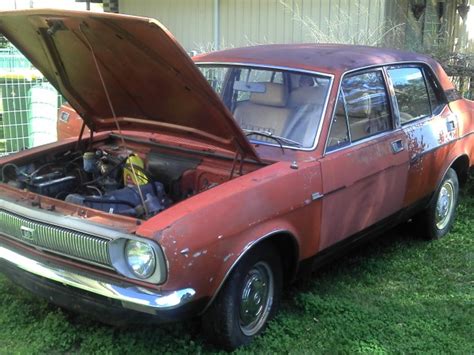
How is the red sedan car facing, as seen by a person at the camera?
facing the viewer and to the left of the viewer

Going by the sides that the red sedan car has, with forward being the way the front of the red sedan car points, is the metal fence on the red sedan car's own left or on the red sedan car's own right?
on the red sedan car's own right
